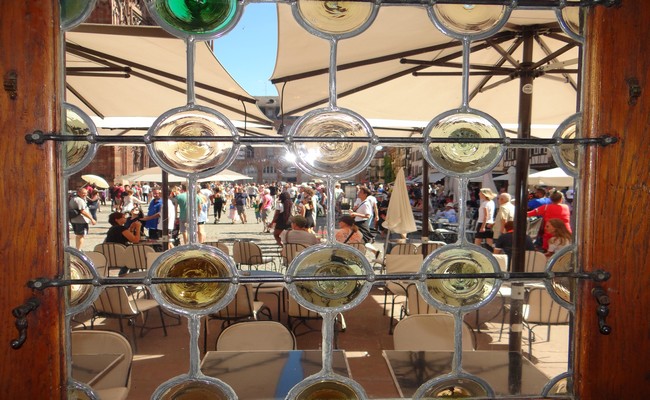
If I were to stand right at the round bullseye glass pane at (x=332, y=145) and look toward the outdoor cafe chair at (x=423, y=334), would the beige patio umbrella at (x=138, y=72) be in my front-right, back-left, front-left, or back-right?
front-left

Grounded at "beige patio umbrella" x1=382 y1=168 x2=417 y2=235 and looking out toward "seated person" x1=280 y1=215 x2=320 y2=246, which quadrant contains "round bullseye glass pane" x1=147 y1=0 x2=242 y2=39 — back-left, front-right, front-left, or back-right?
front-left

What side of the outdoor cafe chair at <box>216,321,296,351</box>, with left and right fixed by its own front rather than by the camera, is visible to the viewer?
front

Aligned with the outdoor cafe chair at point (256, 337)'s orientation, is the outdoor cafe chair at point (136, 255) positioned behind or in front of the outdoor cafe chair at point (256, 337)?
behind

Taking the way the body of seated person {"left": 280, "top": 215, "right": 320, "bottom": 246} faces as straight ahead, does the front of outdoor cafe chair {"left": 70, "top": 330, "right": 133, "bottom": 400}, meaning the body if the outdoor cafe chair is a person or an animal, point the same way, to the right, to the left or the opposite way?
the opposite way

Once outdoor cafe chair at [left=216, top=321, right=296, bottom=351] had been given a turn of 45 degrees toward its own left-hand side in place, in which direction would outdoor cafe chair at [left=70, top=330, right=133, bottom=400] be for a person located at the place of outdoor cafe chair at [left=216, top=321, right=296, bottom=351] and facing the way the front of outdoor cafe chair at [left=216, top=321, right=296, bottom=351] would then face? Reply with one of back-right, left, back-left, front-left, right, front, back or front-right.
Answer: back-right

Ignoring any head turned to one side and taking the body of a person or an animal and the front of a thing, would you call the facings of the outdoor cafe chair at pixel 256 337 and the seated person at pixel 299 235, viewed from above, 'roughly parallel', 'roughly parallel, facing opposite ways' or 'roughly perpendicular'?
roughly parallel, facing opposite ways
